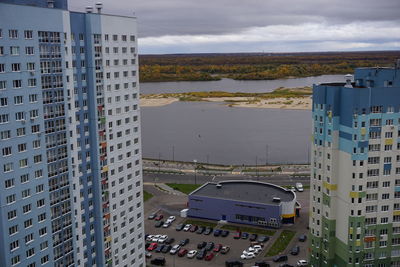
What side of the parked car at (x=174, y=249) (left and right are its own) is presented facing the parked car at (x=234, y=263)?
left

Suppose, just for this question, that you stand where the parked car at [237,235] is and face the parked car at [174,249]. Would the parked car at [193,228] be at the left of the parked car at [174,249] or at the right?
right

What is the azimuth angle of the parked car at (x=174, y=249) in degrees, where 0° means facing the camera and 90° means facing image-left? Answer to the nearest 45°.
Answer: approximately 45°

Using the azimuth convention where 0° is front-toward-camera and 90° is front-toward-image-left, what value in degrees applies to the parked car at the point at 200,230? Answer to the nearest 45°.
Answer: approximately 45°

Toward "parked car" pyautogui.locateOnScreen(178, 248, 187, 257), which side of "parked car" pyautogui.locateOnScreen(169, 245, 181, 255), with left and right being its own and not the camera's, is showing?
left

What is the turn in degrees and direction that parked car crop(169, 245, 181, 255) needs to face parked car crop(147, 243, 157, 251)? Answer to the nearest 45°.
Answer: approximately 45° to its right

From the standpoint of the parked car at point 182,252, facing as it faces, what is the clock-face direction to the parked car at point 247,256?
the parked car at point 247,256 is roughly at 8 o'clock from the parked car at point 182,252.

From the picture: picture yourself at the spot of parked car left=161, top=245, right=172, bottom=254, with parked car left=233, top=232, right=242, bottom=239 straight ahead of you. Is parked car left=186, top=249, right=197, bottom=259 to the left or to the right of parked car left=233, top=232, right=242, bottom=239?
right
